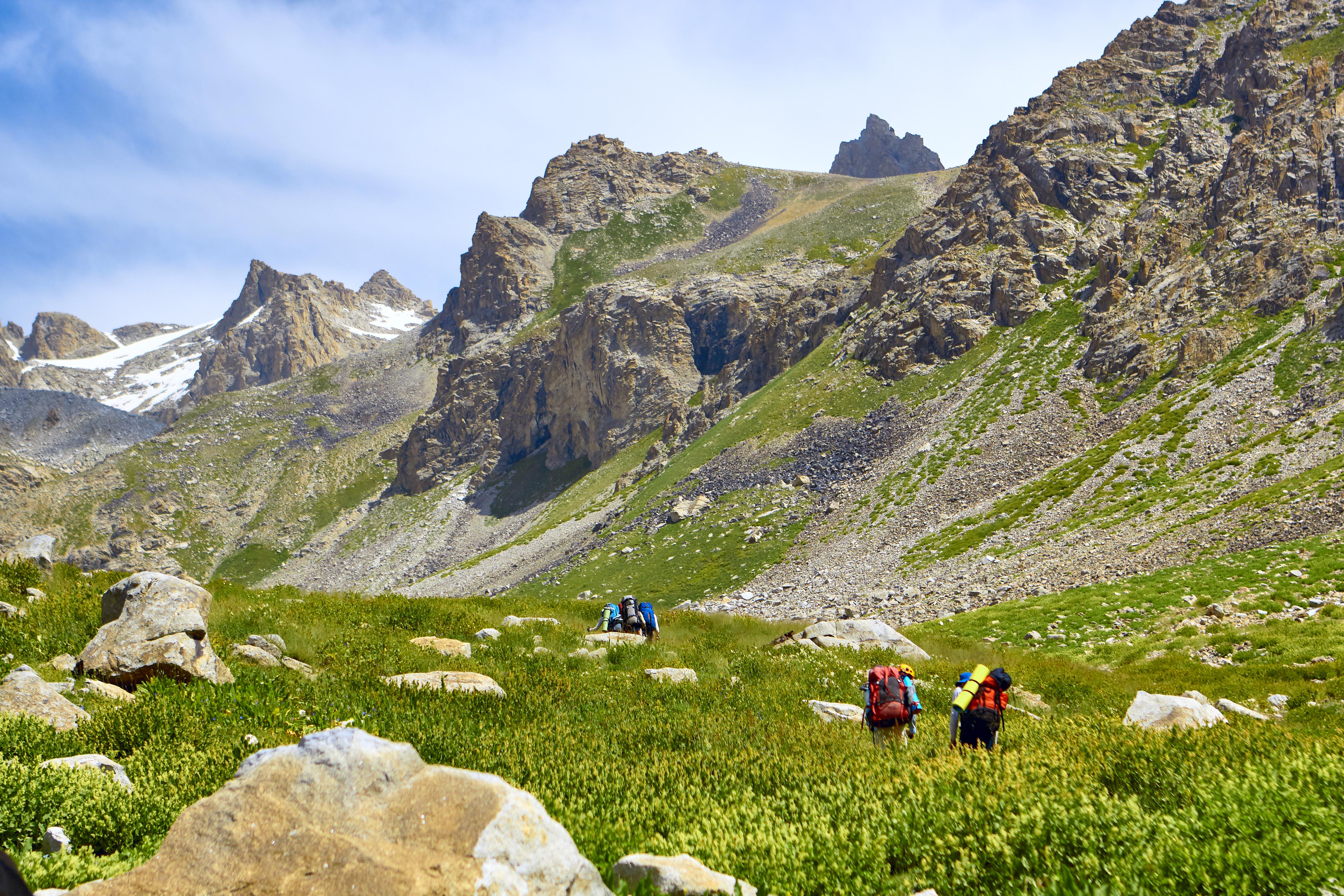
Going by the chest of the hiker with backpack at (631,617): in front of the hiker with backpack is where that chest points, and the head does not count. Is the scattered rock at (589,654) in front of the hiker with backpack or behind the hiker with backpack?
behind

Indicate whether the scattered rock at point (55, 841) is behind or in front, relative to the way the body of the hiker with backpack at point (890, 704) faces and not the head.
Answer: behind

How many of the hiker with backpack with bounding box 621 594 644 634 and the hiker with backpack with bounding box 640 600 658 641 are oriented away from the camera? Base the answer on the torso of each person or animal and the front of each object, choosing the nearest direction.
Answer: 2

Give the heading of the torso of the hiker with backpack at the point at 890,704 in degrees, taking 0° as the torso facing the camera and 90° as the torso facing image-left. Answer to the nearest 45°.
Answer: approximately 180°

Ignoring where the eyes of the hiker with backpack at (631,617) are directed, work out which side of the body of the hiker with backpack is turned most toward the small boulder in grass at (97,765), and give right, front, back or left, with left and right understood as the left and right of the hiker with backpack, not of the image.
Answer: back

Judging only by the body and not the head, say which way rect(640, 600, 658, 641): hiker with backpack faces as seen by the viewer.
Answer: away from the camera

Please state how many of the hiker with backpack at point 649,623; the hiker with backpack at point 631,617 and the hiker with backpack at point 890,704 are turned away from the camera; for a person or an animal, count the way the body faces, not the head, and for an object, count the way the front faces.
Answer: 3

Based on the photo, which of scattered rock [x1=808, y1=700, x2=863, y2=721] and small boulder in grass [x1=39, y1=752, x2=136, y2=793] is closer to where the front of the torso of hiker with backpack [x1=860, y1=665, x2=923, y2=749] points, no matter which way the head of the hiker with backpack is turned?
the scattered rock

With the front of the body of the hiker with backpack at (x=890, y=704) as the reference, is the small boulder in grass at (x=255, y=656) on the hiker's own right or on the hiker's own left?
on the hiker's own left

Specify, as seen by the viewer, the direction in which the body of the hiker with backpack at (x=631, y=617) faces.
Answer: away from the camera
